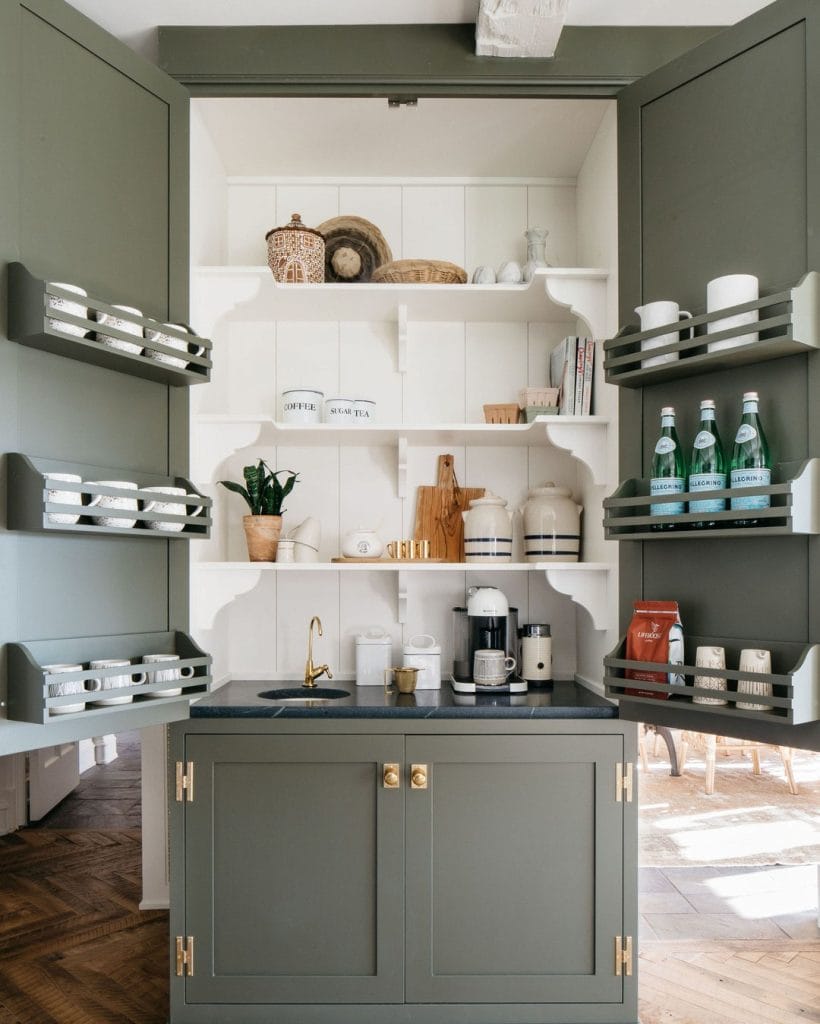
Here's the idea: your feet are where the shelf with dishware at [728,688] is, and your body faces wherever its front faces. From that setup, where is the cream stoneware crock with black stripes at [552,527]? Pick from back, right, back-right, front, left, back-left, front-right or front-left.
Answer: right

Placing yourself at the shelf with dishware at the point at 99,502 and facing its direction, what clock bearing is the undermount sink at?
The undermount sink is roughly at 9 o'clock from the shelf with dishware.

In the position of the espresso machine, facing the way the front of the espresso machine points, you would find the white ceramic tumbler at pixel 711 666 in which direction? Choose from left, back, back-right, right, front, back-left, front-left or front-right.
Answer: front-left

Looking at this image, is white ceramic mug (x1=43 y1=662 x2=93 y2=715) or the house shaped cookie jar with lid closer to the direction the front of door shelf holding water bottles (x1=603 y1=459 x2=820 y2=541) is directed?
the white ceramic mug

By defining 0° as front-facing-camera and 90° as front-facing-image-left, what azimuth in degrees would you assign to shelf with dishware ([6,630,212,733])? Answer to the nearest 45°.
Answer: approximately 315°

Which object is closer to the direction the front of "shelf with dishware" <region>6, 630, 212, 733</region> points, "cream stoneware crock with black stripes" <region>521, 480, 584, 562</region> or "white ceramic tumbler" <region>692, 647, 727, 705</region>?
the white ceramic tumbler

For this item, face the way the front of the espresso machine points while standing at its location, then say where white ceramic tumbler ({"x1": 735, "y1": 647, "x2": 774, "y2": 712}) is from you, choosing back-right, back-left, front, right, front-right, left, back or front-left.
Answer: front-left

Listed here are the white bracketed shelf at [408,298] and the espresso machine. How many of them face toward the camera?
2

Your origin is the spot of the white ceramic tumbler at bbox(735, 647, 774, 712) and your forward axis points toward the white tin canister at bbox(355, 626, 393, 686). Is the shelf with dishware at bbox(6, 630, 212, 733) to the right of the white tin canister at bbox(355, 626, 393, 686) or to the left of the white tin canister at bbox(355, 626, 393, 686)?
left

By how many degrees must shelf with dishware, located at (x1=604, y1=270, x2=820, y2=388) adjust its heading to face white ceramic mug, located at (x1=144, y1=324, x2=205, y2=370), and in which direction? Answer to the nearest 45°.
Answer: approximately 45° to its right

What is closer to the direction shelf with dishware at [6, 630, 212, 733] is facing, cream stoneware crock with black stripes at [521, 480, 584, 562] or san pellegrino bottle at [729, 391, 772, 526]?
the san pellegrino bottle
